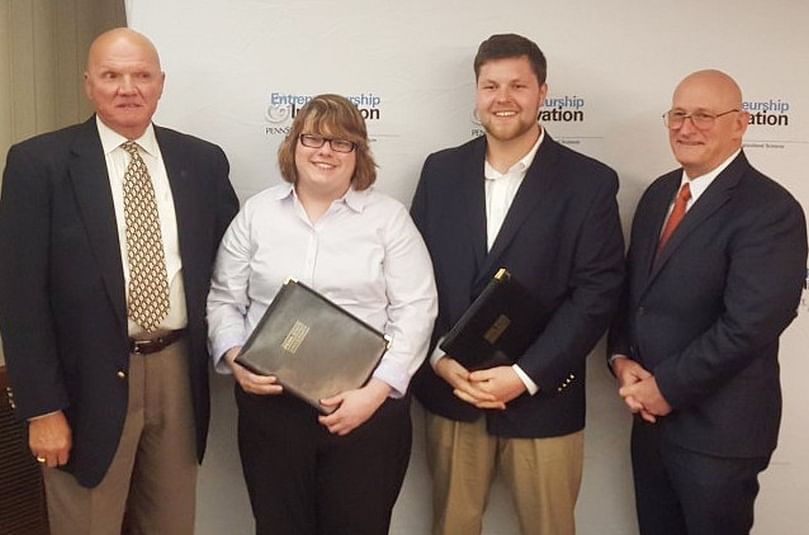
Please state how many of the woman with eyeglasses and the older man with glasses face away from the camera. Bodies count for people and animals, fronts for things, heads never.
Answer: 0

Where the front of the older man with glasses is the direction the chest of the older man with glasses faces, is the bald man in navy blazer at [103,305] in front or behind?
in front

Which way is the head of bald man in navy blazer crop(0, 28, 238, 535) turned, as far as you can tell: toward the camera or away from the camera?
toward the camera

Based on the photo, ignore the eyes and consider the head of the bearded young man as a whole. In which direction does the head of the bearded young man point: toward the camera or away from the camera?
toward the camera

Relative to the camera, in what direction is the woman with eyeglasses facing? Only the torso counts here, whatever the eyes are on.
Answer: toward the camera

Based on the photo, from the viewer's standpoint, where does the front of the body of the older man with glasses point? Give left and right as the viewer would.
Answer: facing the viewer and to the left of the viewer

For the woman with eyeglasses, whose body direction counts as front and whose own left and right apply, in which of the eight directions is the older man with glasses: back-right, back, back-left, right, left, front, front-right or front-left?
left
